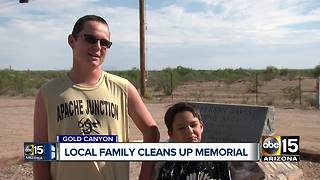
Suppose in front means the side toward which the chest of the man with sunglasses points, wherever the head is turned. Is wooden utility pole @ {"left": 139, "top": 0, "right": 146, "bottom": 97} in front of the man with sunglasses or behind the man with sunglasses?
behind

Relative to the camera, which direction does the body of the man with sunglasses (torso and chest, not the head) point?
toward the camera
